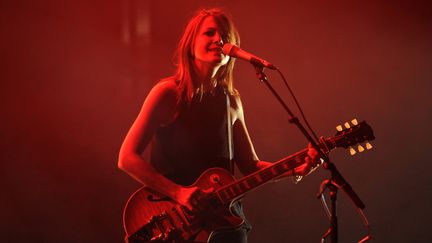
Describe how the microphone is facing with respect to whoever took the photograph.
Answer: facing to the left of the viewer

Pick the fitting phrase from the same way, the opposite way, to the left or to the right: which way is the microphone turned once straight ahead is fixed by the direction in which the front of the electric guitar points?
to the right

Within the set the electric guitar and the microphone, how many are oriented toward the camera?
1
